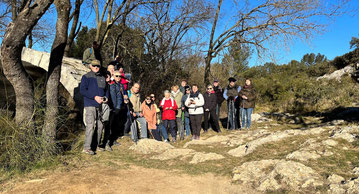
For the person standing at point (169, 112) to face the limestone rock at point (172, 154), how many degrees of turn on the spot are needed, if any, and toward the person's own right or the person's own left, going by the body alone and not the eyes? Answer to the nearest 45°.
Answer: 0° — they already face it

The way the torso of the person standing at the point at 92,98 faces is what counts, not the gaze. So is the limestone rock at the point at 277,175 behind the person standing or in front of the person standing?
in front

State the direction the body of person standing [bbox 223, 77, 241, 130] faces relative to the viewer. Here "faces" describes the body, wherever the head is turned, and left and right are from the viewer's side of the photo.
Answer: facing the viewer

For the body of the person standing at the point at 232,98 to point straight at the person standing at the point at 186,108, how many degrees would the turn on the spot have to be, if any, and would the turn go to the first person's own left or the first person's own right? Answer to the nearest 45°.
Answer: approximately 45° to the first person's own right

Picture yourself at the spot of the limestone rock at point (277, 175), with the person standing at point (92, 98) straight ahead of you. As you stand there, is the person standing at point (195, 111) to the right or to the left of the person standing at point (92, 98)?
right

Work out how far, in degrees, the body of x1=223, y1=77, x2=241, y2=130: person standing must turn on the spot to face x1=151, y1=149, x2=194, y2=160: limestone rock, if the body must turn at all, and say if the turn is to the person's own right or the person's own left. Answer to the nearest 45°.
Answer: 0° — they already face it

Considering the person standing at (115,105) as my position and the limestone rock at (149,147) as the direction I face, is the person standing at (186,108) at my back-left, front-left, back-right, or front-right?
front-left

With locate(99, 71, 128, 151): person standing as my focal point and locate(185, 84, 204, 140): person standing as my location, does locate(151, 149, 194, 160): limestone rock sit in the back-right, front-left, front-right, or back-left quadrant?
front-left

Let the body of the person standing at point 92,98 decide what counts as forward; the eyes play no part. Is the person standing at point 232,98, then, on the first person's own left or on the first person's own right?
on the first person's own left

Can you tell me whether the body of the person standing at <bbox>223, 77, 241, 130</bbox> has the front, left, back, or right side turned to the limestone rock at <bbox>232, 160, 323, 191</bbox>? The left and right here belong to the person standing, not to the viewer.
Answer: front

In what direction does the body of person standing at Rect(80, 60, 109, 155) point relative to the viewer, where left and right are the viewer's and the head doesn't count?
facing the viewer and to the right of the viewer

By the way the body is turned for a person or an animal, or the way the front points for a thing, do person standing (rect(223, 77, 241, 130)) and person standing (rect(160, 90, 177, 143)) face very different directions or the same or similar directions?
same or similar directions

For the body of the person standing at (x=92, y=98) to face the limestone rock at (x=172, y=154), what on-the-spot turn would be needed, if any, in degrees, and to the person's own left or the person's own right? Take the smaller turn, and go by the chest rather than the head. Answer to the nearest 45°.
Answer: approximately 45° to the person's own left

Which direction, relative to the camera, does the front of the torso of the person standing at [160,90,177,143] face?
toward the camera

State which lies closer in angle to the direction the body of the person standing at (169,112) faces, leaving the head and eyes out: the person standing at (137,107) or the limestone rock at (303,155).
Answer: the limestone rock

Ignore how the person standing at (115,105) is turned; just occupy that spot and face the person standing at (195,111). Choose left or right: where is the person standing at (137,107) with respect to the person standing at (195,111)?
left

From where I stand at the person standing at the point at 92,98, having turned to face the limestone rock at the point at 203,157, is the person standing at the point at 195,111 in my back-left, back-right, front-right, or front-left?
front-left

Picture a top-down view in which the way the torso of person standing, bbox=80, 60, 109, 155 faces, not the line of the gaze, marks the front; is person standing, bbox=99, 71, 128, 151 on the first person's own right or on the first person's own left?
on the first person's own left
